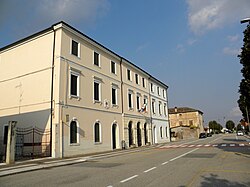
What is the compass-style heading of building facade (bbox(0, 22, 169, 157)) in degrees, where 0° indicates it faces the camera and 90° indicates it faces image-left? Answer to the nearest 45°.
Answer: approximately 315°
